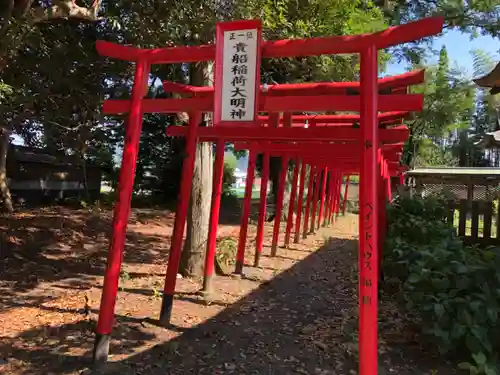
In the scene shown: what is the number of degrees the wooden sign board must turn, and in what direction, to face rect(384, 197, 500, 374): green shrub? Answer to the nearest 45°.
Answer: approximately 90° to its left

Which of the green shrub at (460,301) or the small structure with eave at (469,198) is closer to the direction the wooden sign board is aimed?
the green shrub

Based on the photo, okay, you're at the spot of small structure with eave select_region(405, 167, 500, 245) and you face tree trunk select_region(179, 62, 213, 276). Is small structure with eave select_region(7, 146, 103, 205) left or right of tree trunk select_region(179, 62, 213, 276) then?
right

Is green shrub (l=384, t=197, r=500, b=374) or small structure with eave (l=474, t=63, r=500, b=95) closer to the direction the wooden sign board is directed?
the green shrub

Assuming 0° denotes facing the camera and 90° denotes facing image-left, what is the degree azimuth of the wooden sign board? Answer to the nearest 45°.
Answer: approximately 0°

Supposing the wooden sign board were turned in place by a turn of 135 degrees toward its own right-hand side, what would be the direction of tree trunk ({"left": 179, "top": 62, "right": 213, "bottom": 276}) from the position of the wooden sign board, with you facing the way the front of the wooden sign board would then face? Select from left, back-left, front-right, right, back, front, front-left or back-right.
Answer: front-right

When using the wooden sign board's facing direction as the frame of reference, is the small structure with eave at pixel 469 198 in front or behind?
behind

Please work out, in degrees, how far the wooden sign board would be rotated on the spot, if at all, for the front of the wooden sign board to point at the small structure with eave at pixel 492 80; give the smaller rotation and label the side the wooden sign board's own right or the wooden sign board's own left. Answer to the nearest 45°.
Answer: approximately 135° to the wooden sign board's own left

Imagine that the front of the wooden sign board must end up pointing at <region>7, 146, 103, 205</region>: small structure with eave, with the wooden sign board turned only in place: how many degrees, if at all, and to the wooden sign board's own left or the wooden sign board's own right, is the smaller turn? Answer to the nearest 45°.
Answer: approximately 135° to the wooden sign board's own right

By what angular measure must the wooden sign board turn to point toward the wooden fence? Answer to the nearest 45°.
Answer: approximately 135° to its left
